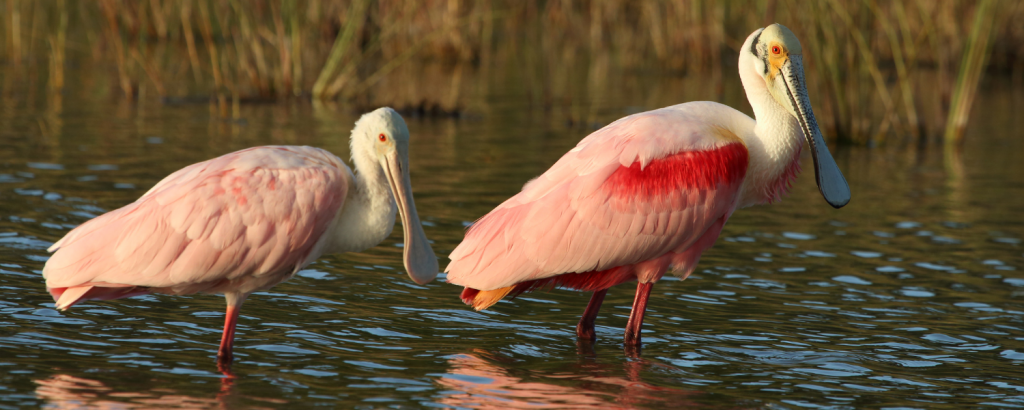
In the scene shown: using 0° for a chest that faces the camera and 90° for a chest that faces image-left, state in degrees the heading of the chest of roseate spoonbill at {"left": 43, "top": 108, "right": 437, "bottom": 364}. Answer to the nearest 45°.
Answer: approximately 270°

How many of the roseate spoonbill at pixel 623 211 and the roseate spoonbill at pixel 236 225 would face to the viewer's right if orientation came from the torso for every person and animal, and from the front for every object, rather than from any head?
2

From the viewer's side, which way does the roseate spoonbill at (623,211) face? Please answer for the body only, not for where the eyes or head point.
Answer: to the viewer's right

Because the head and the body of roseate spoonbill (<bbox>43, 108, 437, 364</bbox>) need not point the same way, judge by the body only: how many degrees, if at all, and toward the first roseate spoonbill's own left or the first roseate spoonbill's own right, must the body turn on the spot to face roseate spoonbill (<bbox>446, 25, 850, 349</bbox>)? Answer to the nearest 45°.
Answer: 0° — it already faces it

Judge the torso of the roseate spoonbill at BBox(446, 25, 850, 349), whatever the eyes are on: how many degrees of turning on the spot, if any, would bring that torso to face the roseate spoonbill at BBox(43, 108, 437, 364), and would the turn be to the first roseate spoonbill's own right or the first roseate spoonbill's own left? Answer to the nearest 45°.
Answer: approximately 135° to the first roseate spoonbill's own right
